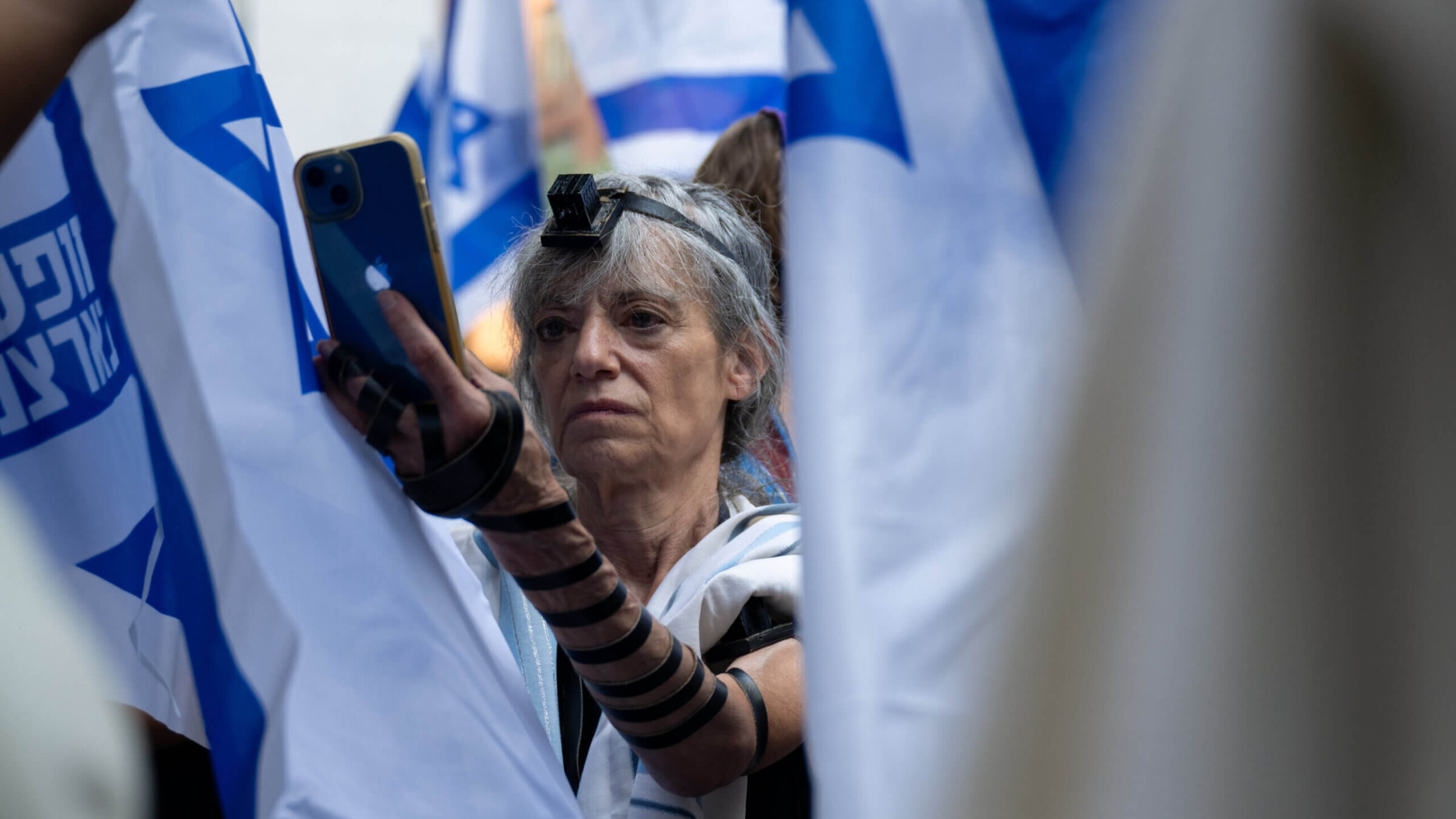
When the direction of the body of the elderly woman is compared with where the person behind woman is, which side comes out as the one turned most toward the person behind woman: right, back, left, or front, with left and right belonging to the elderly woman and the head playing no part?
back

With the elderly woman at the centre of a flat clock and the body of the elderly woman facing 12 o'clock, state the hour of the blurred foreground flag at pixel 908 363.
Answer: The blurred foreground flag is roughly at 10 o'clock from the elderly woman.

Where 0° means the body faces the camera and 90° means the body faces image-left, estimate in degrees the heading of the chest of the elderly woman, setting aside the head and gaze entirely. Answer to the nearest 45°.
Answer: approximately 45°

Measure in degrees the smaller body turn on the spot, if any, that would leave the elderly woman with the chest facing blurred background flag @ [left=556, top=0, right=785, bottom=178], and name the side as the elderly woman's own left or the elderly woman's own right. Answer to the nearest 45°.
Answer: approximately 135° to the elderly woman's own right

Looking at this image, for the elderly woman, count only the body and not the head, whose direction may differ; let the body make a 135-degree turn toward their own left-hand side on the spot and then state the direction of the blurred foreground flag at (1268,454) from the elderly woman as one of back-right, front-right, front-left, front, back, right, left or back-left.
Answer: right

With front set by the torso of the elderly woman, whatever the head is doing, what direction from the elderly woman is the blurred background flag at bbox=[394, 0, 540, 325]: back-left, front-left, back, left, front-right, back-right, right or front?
back-right

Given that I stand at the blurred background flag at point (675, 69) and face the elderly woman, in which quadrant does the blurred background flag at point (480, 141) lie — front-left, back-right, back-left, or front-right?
back-right

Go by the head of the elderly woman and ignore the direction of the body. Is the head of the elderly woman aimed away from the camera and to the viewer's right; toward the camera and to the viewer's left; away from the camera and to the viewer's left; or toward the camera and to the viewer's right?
toward the camera and to the viewer's left

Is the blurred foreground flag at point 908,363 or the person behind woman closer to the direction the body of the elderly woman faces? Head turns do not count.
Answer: the blurred foreground flag
